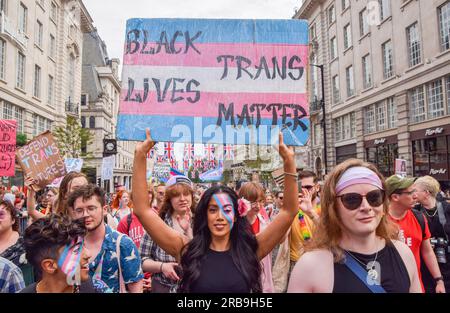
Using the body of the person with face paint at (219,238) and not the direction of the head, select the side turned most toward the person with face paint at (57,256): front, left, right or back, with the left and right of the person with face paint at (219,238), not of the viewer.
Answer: right

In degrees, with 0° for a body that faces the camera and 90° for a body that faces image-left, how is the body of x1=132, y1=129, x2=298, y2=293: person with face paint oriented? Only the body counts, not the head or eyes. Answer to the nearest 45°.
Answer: approximately 0°

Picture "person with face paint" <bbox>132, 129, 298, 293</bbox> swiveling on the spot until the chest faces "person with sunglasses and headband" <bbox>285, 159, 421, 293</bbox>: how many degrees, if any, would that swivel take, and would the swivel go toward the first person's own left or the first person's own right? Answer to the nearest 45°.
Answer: approximately 45° to the first person's own left
